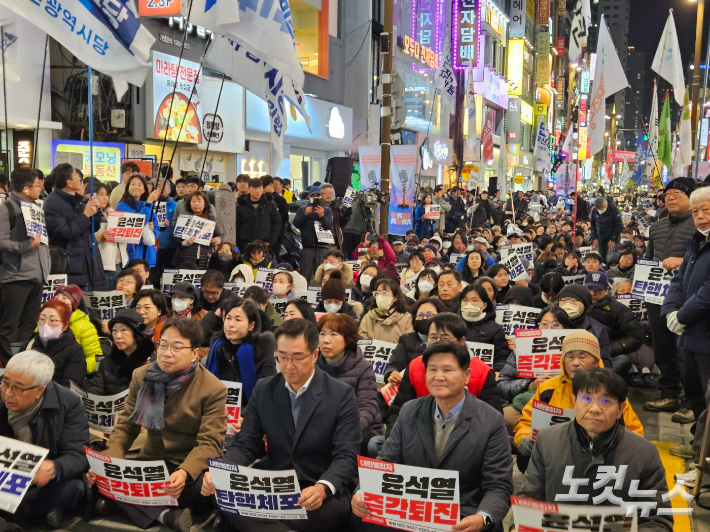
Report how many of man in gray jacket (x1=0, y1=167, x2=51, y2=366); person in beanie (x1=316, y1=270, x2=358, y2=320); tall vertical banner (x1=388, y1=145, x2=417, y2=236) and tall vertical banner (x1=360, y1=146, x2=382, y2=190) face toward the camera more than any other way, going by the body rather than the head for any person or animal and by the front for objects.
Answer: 3

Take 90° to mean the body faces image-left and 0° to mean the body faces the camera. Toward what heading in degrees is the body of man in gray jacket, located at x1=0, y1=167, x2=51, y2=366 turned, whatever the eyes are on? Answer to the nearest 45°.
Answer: approximately 270°

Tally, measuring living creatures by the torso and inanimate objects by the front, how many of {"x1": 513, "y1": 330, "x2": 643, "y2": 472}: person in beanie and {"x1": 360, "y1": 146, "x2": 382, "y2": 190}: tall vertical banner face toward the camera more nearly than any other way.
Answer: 2

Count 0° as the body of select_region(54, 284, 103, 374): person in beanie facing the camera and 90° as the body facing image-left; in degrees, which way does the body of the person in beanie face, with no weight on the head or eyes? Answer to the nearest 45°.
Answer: approximately 45°

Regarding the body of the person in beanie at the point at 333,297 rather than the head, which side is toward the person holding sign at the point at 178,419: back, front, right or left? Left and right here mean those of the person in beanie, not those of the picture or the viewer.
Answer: front

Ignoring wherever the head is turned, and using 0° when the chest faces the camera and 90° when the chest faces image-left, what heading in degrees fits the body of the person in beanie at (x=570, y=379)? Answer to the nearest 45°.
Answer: approximately 0°

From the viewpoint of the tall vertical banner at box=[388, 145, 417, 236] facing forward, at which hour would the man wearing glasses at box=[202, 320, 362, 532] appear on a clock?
The man wearing glasses is roughly at 12 o'clock from the tall vertical banner.

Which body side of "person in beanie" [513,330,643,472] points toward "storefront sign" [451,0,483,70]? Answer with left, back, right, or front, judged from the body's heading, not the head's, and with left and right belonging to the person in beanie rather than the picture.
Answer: back

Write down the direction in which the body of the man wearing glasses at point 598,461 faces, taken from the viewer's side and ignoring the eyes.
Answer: toward the camera

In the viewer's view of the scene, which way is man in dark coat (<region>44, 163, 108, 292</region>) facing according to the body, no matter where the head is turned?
to the viewer's right

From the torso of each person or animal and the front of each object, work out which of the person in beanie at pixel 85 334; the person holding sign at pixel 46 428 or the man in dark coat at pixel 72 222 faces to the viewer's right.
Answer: the man in dark coat

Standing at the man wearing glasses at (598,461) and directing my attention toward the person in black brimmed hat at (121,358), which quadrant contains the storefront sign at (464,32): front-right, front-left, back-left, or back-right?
front-right

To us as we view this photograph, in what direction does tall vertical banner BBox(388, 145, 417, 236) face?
facing the viewer

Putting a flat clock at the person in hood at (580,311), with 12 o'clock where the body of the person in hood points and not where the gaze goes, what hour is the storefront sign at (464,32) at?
The storefront sign is roughly at 4 o'clock from the person in hood.
